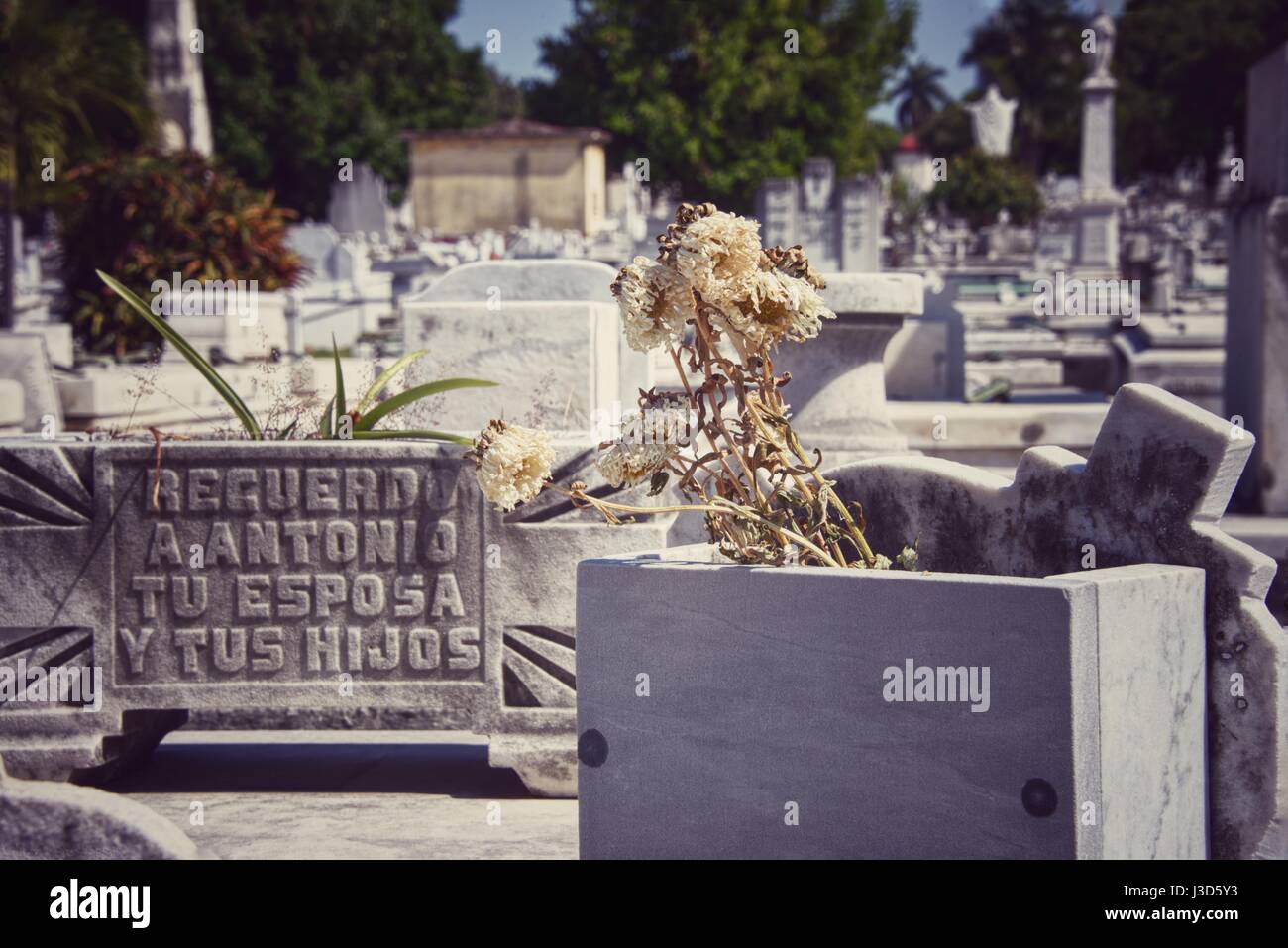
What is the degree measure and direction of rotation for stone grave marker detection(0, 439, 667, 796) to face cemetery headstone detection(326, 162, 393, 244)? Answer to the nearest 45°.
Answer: approximately 180°

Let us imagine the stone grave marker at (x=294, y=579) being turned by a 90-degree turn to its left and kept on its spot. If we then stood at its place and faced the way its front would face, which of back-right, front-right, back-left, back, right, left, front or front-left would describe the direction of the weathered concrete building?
left

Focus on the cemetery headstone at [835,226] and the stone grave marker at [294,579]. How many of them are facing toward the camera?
2

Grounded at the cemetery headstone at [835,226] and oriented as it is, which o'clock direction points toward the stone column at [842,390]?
The stone column is roughly at 12 o'clock from the cemetery headstone.

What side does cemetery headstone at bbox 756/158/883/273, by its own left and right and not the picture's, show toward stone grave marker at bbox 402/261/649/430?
front

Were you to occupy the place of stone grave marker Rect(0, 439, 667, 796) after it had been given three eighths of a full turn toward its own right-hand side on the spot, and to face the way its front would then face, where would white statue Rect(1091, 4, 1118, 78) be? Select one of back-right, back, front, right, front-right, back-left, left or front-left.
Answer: right

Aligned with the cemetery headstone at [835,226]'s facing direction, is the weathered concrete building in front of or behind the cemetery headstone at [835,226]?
behind

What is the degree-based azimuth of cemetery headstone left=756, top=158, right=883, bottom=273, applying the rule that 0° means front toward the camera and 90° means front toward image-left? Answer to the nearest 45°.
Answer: approximately 0°

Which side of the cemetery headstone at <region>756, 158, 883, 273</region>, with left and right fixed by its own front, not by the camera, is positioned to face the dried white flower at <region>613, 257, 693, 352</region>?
front

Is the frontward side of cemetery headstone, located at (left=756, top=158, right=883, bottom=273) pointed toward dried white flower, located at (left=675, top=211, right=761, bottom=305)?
yes

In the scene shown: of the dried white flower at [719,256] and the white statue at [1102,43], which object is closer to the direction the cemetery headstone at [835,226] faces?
the dried white flower
